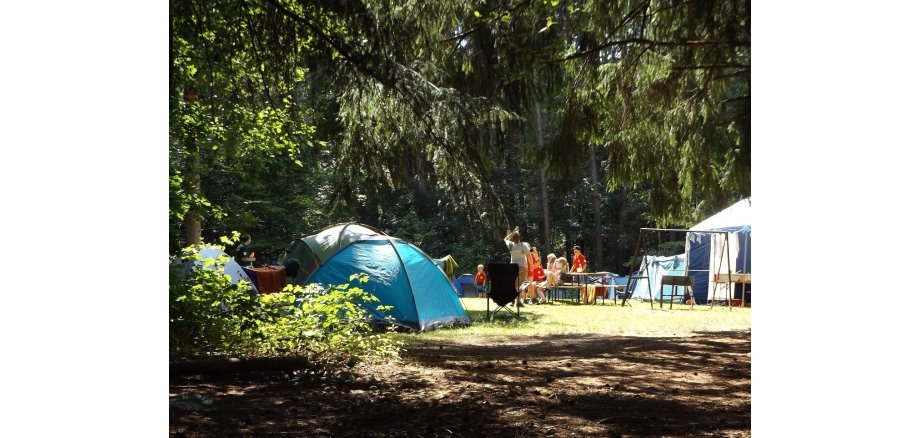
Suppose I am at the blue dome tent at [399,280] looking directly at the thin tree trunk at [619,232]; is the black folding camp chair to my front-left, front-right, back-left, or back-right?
front-right

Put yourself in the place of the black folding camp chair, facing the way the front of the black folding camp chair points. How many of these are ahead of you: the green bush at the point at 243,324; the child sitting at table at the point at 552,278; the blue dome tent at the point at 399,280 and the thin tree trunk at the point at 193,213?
1

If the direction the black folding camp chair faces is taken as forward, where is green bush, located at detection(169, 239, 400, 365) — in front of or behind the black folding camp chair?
behind

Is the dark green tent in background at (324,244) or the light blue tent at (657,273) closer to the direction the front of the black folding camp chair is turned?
the light blue tent

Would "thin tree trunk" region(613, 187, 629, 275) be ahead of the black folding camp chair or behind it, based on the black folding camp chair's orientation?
ahead

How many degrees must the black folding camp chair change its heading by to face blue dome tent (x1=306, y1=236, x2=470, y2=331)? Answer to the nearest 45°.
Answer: approximately 135° to its left

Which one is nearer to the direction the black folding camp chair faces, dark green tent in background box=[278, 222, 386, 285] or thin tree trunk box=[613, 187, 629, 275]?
the thin tree trunk

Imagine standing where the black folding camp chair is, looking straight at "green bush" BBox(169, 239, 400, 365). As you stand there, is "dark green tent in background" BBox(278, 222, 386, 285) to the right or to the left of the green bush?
right

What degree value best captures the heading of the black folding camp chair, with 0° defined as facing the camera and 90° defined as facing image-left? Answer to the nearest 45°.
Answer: approximately 180°

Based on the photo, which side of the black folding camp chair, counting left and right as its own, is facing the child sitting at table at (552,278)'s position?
front

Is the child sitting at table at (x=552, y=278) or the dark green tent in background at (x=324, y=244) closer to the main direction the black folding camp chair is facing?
the child sitting at table

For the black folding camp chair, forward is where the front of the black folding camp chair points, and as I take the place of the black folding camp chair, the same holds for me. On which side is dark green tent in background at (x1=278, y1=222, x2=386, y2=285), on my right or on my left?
on my left

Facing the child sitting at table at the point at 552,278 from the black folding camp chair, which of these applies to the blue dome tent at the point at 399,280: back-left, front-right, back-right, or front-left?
back-left

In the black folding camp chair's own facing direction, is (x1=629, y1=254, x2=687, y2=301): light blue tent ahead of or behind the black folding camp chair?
ahead
